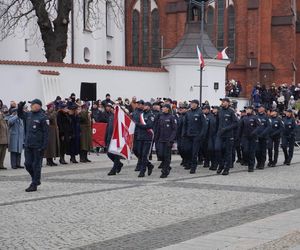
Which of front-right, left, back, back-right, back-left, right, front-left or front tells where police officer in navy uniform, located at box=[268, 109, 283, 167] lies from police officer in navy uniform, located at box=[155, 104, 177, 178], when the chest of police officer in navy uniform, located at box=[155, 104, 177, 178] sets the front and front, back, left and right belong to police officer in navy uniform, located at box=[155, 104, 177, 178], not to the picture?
back

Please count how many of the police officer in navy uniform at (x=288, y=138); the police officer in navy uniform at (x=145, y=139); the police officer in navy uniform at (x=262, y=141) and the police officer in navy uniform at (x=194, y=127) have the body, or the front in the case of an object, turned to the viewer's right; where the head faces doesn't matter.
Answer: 0

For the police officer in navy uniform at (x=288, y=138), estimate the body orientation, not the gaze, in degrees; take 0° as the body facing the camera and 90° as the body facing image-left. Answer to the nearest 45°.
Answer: approximately 45°

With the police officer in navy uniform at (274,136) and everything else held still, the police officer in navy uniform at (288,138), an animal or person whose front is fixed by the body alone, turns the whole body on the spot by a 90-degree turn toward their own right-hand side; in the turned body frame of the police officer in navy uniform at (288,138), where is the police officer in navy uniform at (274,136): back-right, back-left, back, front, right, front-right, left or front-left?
left

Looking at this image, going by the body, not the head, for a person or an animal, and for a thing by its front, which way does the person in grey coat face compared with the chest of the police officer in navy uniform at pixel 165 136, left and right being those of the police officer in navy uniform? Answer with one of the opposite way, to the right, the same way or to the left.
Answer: to the left

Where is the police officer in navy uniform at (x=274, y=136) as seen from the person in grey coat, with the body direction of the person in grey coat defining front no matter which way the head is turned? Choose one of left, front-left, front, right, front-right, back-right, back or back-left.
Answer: front-left

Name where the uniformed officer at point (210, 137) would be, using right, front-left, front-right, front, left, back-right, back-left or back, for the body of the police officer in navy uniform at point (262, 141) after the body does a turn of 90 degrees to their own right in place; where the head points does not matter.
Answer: left

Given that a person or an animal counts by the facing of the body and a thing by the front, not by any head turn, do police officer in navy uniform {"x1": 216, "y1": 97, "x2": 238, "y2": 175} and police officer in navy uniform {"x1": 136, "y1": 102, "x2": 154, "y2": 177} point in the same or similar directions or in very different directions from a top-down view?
same or similar directions

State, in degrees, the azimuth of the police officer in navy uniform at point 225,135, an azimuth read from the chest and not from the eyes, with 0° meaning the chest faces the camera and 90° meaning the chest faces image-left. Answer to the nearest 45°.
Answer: approximately 45°

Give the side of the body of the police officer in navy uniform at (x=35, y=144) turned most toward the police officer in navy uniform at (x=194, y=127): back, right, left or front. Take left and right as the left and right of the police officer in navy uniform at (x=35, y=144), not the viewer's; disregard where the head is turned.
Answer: back

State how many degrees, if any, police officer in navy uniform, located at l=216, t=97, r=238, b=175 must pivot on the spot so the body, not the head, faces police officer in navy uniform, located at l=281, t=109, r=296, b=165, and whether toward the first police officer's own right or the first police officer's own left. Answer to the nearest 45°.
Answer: approximately 180°

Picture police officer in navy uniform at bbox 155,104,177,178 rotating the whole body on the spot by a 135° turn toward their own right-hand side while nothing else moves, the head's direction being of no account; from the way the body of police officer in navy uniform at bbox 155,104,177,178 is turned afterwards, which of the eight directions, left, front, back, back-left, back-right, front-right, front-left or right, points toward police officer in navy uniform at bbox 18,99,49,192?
back-left

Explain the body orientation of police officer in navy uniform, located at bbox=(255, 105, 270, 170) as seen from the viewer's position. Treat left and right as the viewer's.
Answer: facing the viewer and to the left of the viewer

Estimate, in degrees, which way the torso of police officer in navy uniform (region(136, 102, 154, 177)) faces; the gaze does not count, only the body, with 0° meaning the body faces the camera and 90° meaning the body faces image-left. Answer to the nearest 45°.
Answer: approximately 45°

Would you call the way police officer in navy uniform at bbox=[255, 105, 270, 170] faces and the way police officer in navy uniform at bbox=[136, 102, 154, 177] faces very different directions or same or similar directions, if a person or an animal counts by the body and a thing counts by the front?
same or similar directions

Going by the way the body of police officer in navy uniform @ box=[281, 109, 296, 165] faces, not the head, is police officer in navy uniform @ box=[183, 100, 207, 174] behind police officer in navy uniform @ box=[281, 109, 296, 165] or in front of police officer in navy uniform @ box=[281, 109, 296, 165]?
in front
